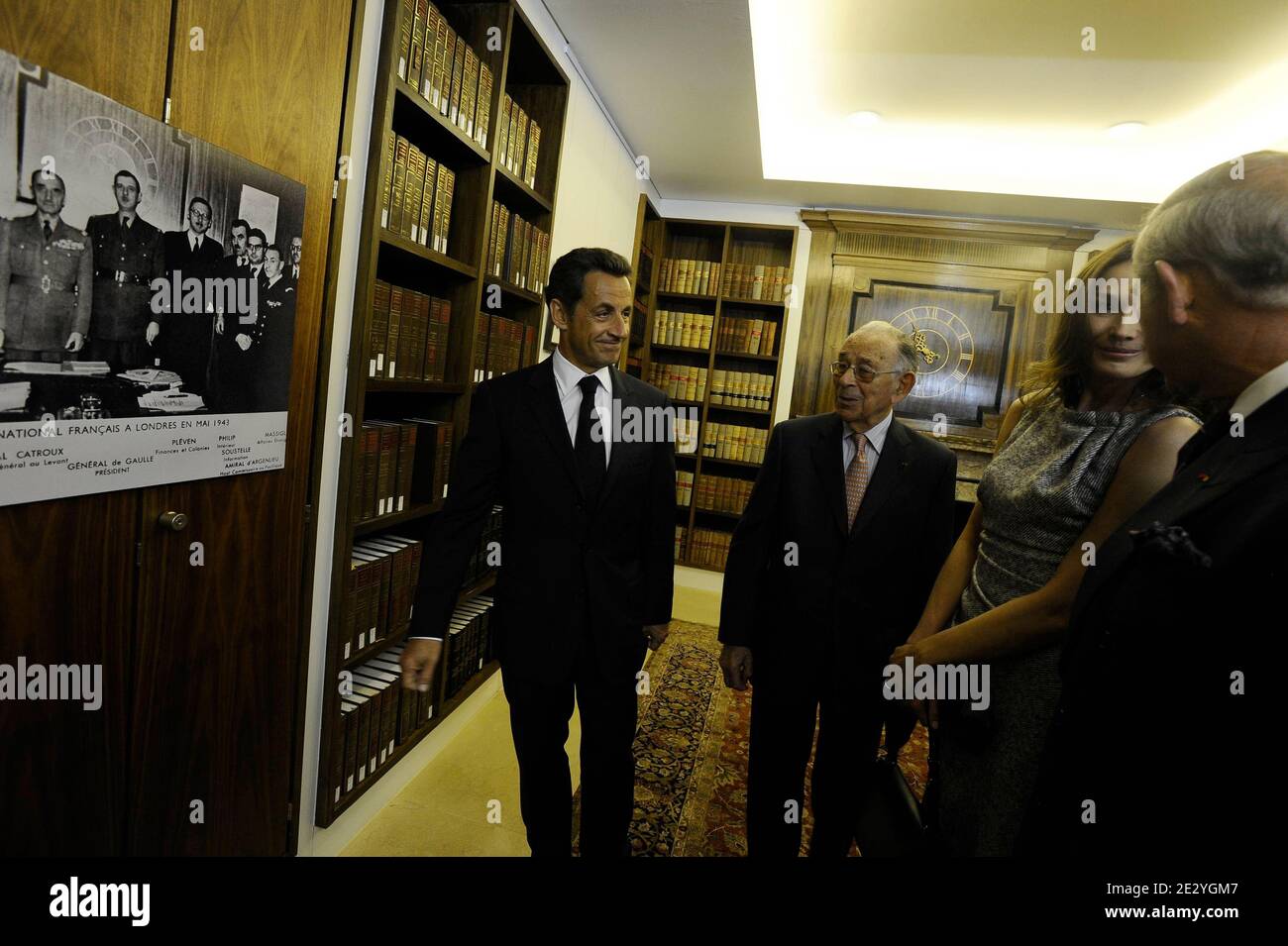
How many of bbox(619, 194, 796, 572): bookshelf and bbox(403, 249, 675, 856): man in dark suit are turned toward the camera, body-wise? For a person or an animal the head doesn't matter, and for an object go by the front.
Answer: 2

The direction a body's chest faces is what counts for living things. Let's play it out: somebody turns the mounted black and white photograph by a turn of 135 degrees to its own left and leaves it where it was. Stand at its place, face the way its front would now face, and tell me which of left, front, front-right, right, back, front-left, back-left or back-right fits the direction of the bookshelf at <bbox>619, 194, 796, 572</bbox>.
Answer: front-right

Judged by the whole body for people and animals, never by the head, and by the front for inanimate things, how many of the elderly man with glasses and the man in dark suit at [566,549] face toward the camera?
2

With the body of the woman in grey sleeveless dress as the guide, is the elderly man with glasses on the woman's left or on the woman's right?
on the woman's right

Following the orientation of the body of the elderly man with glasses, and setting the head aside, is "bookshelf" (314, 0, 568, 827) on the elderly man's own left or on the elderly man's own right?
on the elderly man's own right

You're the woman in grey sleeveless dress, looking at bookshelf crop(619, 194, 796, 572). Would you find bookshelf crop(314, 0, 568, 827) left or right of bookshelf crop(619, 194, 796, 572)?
left

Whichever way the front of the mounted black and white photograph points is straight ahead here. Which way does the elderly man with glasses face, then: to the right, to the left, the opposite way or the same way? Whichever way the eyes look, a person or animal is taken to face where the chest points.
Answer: to the right

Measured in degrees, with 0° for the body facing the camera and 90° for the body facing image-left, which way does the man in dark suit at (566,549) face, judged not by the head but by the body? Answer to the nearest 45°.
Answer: approximately 0°

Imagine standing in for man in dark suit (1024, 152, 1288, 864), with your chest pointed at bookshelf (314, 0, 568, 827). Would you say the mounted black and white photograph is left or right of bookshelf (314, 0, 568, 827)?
left

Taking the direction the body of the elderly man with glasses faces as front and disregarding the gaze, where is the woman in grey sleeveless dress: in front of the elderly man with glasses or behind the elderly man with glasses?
in front
